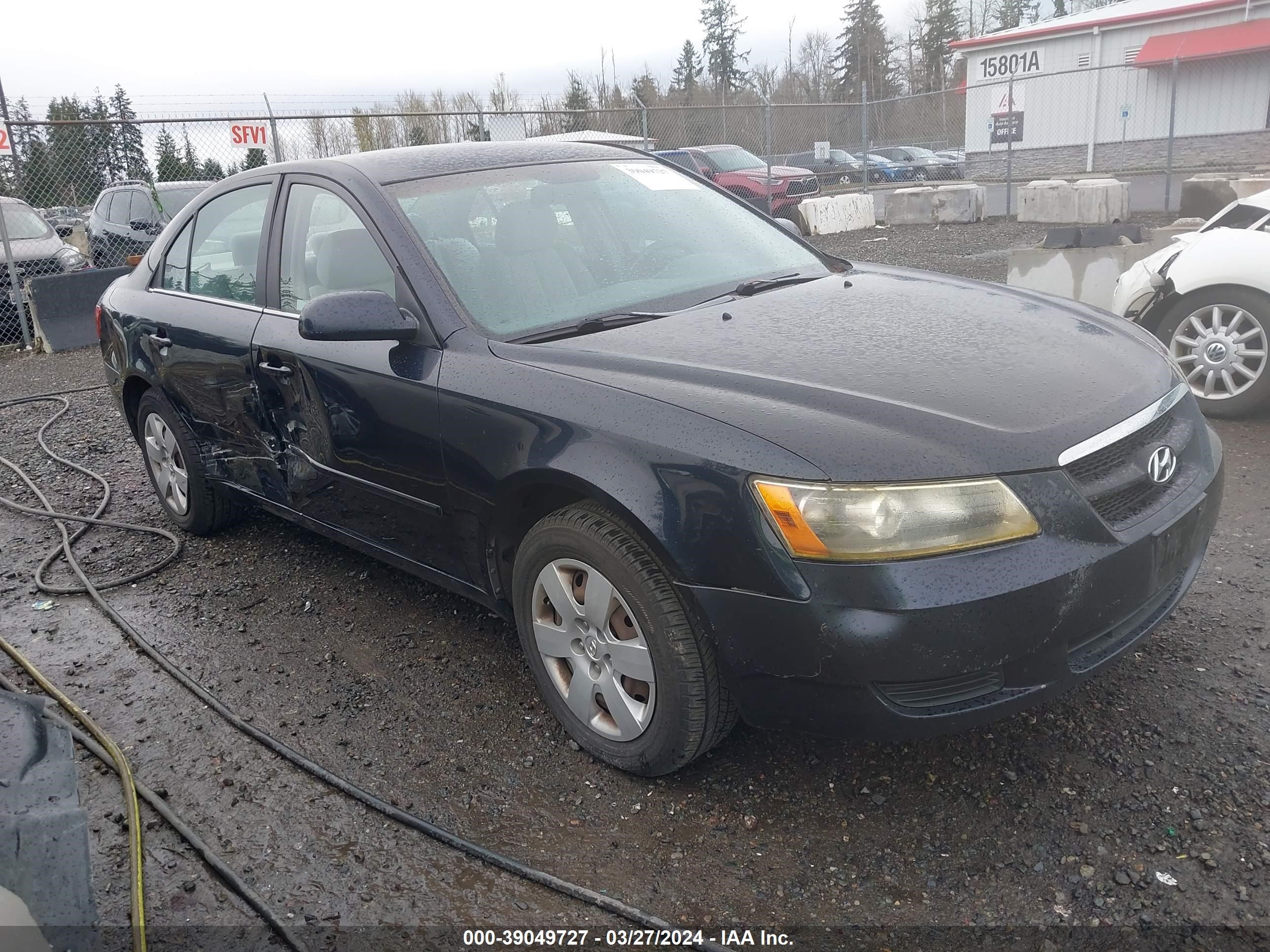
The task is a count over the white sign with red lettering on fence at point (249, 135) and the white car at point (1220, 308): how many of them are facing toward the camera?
1

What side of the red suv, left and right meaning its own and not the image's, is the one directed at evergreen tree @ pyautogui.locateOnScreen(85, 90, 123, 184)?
back

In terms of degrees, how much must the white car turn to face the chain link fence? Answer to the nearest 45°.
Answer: approximately 45° to its right

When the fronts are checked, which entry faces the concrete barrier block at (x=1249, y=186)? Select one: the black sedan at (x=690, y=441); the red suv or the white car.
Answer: the red suv

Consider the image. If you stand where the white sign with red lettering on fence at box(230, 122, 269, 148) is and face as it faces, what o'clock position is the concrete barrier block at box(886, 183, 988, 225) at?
The concrete barrier block is roughly at 9 o'clock from the white sign with red lettering on fence.

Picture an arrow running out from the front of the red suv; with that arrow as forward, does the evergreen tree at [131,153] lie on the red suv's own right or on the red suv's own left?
on the red suv's own right

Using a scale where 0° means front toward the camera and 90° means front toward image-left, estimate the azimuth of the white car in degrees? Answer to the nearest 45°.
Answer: approximately 90°

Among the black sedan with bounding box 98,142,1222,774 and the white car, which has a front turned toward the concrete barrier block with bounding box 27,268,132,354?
the white car

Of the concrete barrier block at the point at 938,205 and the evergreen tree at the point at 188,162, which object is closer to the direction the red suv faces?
the concrete barrier block

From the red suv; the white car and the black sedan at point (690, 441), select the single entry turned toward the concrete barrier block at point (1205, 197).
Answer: the red suv

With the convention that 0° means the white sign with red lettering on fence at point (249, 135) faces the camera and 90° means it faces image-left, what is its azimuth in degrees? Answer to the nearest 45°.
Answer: approximately 0°

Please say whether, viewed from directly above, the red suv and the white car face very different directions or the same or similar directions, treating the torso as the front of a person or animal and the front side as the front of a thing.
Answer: very different directions

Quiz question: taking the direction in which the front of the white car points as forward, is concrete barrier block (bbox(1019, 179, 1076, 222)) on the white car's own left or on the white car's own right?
on the white car's own right

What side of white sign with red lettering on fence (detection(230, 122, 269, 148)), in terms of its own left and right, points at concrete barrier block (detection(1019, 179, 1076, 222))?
left

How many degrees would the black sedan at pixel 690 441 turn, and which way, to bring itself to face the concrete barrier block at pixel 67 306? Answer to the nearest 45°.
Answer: approximately 180°
